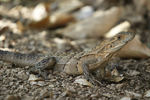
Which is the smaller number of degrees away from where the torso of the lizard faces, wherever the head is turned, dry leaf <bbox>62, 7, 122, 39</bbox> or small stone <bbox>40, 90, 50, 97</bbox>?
the dry leaf

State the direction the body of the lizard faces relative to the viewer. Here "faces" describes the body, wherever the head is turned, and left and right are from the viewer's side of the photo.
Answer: facing to the right of the viewer

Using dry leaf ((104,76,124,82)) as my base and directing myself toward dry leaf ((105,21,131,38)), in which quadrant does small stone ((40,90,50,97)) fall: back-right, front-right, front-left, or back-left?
back-left

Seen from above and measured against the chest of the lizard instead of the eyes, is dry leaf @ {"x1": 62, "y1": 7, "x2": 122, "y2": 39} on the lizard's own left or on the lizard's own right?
on the lizard's own left

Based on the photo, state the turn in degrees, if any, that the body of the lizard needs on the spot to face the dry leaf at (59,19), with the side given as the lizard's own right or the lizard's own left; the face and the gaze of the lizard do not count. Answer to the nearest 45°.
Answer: approximately 90° to the lizard's own left

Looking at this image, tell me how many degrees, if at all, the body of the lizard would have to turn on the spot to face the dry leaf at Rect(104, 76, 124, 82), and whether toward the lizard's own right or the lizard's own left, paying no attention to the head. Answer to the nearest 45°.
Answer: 0° — it already faces it

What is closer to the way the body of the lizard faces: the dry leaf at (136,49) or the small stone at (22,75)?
the dry leaf

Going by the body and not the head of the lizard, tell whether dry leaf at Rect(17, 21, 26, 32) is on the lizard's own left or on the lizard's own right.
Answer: on the lizard's own left

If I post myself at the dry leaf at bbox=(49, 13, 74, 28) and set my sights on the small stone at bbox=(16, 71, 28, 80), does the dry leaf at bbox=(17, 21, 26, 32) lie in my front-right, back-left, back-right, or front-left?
front-right

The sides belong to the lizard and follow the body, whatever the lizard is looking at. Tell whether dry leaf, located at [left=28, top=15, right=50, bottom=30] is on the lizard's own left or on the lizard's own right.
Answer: on the lizard's own left
